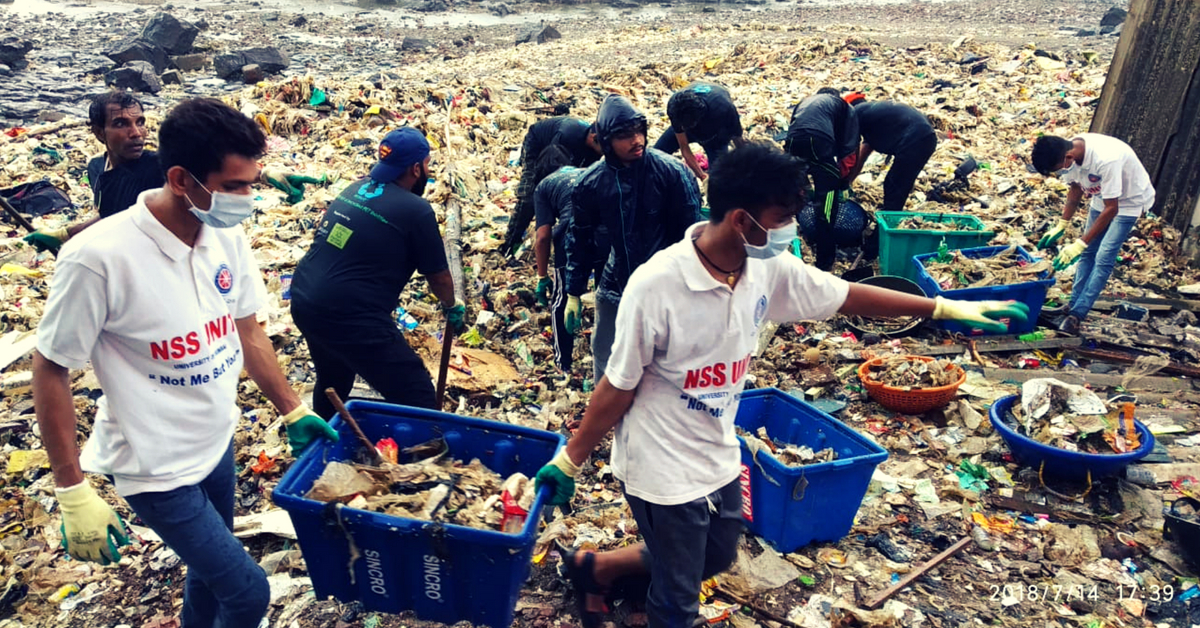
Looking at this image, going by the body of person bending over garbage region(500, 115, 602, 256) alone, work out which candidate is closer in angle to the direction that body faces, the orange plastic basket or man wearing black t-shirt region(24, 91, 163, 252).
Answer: the orange plastic basket

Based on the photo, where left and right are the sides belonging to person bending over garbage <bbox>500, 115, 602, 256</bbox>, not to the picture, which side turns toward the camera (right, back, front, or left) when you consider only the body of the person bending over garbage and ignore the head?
right

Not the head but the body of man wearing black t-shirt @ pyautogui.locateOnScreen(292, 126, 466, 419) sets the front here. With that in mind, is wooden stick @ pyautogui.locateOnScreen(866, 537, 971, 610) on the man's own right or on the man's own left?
on the man's own right

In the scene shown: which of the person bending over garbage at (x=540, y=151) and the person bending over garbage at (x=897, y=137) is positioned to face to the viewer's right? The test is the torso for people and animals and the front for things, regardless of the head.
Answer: the person bending over garbage at (x=540, y=151)

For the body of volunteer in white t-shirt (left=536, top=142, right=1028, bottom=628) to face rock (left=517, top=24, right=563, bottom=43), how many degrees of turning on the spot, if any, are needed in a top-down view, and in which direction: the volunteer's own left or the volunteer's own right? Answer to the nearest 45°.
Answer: approximately 135° to the volunteer's own left

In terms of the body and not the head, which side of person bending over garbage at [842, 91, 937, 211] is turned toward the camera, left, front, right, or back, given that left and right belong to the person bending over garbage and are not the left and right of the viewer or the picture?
left

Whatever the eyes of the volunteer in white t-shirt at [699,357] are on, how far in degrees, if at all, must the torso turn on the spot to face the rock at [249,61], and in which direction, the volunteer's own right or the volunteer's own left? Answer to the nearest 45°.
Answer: approximately 180°

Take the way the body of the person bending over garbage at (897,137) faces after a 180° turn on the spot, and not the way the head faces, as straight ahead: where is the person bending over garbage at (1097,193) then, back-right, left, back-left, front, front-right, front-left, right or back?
front-right

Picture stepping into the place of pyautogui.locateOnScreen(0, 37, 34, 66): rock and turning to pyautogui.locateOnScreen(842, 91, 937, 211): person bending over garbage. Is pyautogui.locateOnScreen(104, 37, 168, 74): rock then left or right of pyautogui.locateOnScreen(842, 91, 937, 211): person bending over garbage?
left

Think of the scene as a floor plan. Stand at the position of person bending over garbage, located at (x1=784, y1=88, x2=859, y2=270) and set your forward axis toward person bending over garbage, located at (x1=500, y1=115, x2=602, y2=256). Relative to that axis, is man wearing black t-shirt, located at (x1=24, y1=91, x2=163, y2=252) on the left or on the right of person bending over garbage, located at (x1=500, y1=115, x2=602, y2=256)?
left
